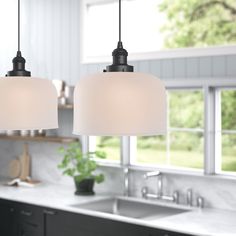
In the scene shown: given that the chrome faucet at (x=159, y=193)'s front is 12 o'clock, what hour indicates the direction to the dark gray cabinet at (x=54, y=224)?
The dark gray cabinet is roughly at 1 o'clock from the chrome faucet.

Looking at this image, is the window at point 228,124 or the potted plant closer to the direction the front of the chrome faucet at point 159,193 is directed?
the potted plant

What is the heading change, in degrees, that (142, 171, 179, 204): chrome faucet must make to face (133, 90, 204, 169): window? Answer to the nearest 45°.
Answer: approximately 135° to its right

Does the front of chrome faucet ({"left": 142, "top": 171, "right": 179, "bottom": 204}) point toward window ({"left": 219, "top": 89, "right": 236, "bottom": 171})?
no

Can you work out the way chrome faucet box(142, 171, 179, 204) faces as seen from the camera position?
facing the viewer and to the left of the viewer

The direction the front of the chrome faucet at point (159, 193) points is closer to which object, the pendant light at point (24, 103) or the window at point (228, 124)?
the pendant light

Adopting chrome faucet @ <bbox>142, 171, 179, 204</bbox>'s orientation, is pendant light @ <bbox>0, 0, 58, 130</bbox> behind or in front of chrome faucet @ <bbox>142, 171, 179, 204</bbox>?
in front

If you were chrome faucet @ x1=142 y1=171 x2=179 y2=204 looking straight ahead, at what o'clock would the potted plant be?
The potted plant is roughly at 2 o'clock from the chrome faucet.
